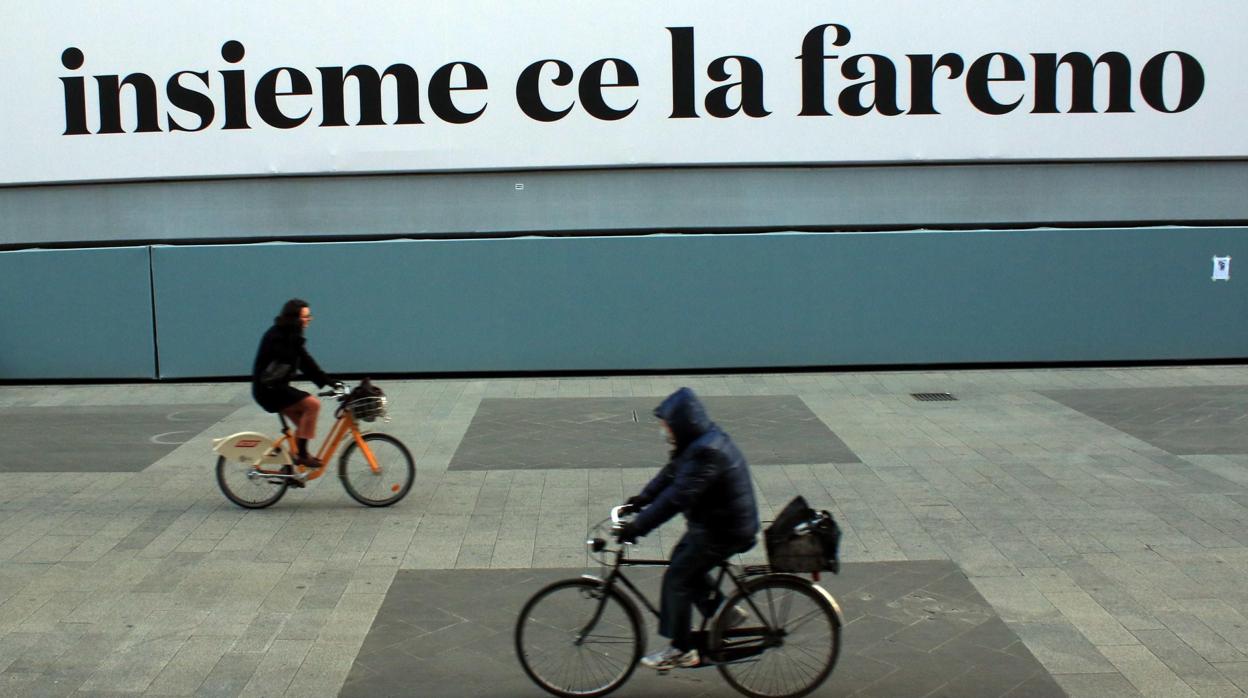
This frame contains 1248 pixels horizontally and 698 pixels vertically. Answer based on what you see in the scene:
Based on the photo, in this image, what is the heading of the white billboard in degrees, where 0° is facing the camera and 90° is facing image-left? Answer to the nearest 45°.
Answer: approximately 0°

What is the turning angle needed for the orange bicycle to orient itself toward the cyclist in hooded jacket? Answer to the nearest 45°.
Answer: approximately 90° to its right

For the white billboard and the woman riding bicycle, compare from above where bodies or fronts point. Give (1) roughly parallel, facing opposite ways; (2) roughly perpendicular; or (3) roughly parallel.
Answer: roughly perpendicular

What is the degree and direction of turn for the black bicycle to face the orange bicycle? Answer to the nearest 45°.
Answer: approximately 45° to its right

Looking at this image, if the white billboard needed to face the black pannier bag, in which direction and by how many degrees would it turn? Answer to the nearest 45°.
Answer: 0° — it already faces it

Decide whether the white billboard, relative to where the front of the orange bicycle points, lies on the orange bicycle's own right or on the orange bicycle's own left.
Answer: on the orange bicycle's own left

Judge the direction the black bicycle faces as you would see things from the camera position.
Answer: facing to the left of the viewer

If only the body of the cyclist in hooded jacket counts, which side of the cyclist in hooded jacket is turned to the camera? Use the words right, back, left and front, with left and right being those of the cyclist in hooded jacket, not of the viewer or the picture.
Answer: left

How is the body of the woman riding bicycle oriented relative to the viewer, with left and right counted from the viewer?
facing to the right of the viewer
